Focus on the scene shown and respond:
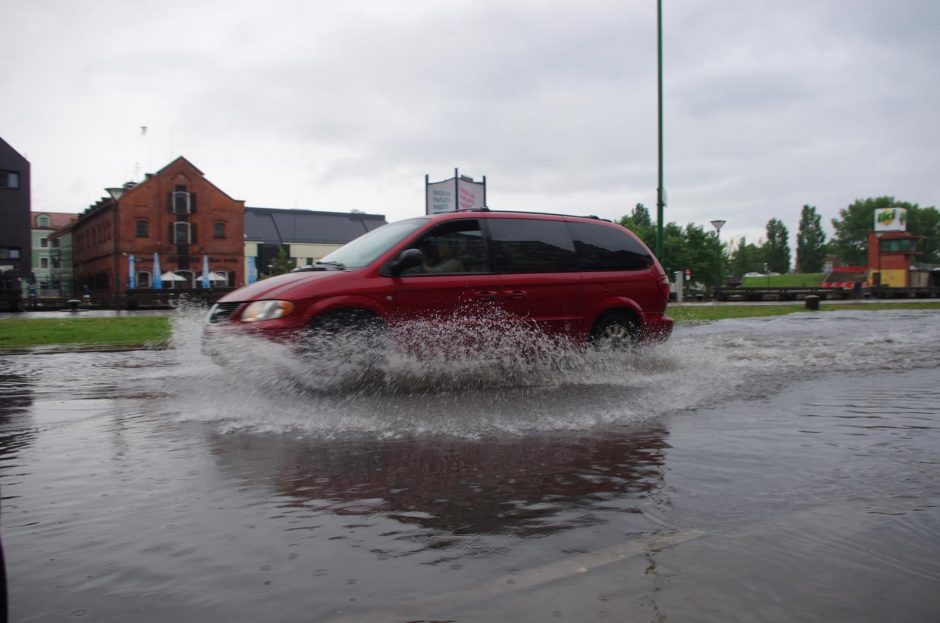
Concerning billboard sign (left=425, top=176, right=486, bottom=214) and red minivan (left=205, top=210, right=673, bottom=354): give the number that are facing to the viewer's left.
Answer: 1

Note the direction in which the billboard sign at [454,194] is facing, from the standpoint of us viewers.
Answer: facing the viewer

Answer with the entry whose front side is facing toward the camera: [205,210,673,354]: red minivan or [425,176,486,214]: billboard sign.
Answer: the billboard sign

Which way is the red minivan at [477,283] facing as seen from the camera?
to the viewer's left

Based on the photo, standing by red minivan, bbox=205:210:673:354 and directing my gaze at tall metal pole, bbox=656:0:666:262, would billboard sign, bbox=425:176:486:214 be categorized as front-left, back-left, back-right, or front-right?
front-left

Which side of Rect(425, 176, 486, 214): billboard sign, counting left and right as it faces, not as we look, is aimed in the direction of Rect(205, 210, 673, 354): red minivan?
front

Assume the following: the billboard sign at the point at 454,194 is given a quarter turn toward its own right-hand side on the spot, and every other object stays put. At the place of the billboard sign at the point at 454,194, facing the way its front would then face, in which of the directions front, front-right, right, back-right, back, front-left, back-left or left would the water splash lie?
left

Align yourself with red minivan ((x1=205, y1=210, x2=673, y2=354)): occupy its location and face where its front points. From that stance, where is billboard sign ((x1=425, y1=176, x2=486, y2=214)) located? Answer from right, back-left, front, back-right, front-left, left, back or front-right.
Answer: right

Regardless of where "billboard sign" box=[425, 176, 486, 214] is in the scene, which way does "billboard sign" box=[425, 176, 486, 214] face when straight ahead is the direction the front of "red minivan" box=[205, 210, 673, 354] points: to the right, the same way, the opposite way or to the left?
to the left

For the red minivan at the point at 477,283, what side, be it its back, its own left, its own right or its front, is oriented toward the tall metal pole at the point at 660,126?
right
